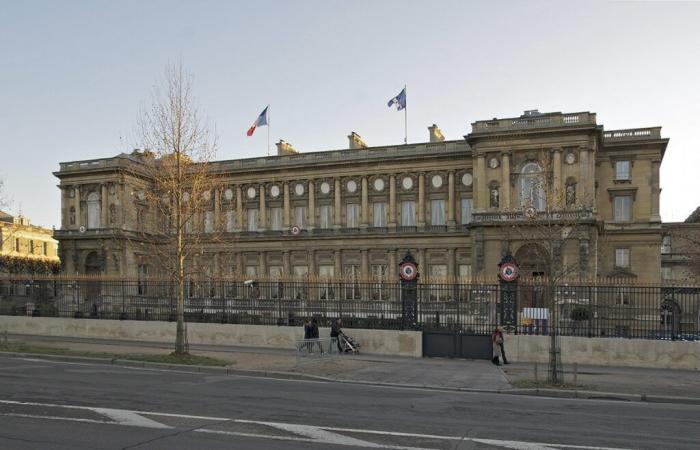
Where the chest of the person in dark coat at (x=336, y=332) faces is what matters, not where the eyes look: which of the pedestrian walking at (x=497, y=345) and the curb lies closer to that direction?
the pedestrian walking

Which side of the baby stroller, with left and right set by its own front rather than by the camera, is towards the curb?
right

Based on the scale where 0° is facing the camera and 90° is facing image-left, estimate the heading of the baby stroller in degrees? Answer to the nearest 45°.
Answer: approximately 270°

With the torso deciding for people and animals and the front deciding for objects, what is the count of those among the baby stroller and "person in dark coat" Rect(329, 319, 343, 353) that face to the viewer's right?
2

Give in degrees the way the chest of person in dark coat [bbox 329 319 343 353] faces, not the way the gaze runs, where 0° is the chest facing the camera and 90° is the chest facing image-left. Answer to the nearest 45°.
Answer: approximately 270°

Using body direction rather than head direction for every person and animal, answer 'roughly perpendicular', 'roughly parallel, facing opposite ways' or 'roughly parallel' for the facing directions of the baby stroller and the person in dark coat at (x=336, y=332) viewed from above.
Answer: roughly parallel
